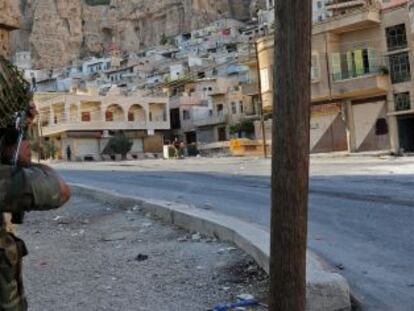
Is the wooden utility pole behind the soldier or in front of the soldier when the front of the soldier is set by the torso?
in front

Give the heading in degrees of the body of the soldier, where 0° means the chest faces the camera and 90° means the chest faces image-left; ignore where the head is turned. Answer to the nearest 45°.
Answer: approximately 270°
